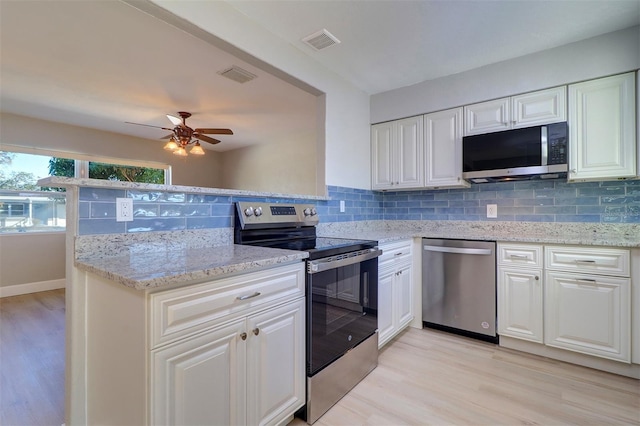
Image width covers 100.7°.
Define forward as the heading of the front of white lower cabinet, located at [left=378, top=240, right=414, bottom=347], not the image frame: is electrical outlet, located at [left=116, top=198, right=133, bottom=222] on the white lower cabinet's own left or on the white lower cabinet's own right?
on the white lower cabinet's own right

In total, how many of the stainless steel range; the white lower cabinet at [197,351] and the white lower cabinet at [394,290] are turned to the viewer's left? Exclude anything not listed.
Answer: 0

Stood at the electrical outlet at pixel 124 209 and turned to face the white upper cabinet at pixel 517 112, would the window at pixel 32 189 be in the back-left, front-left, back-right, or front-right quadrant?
back-left

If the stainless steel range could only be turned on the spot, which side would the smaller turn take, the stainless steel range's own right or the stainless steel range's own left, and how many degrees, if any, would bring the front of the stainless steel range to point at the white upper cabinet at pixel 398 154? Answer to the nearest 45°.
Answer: approximately 90° to the stainless steel range's own left

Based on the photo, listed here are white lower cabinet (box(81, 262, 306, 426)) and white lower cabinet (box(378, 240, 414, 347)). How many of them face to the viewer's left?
0

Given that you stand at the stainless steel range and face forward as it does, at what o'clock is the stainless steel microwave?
The stainless steel microwave is roughly at 10 o'clock from the stainless steel range.

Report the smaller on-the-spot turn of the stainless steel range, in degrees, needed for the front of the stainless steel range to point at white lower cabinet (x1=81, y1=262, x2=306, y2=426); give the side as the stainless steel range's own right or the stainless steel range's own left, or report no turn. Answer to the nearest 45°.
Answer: approximately 90° to the stainless steel range's own right

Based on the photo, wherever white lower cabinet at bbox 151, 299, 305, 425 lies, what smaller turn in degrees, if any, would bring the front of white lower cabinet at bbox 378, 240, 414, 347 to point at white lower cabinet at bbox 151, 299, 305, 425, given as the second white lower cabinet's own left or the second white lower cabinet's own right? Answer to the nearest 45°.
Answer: approximately 90° to the second white lower cabinet's own right

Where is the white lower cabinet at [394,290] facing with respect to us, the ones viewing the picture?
facing the viewer and to the right of the viewer

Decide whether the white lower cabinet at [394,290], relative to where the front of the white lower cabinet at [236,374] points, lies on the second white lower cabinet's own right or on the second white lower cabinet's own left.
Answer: on the second white lower cabinet's own left

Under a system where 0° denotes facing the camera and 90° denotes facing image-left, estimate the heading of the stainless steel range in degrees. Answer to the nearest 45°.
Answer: approximately 315°

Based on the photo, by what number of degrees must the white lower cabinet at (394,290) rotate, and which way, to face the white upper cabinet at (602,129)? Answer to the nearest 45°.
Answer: approximately 45° to its left

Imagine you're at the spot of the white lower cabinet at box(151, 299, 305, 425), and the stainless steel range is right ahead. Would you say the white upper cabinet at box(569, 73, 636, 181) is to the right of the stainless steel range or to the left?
right
